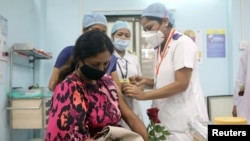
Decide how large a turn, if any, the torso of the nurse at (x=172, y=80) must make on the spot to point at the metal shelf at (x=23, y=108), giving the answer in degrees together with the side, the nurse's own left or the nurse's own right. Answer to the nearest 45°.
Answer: approximately 45° to the nurse's own right

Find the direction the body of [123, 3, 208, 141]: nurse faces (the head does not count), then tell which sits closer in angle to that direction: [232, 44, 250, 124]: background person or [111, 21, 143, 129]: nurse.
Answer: the nurse

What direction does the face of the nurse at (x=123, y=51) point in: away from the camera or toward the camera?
toward the camera

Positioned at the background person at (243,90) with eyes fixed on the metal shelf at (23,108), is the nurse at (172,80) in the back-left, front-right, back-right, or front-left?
front-left

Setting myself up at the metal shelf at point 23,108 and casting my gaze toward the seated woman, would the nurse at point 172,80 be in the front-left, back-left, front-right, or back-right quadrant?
front-left

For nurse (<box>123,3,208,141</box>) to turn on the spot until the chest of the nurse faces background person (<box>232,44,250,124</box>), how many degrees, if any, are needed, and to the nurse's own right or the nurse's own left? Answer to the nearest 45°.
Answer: approximately 135° to the nurse's own right

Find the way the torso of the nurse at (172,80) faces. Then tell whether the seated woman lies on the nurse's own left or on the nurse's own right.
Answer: on the nurse's own left

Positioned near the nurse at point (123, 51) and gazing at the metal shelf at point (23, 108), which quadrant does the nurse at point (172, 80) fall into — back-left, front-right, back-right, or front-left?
back-left

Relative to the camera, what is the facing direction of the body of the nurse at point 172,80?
to the viewer's left

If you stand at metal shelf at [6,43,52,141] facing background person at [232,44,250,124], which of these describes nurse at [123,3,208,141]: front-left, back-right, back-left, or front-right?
front-right

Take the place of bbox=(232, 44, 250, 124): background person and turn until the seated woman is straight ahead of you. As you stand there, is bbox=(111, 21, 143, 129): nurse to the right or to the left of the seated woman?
right
